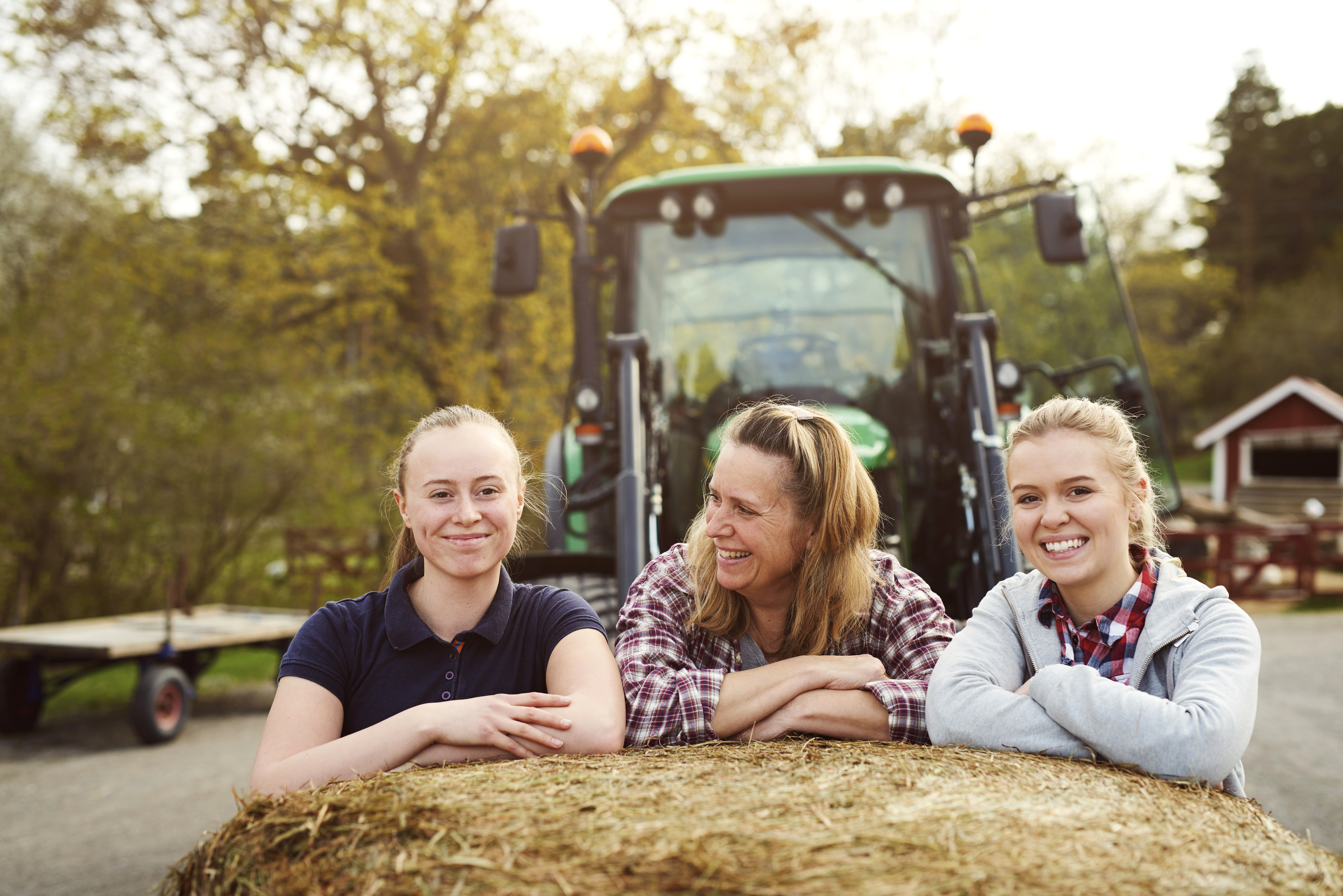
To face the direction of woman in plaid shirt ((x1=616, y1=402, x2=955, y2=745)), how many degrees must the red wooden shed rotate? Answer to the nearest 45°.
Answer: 0° — it already faces them

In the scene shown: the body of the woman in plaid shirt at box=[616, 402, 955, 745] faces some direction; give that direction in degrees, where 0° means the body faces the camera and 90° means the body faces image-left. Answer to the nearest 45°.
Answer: approximately 0°

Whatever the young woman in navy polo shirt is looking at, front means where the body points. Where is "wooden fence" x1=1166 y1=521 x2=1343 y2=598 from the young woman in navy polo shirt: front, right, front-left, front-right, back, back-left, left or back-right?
back-left

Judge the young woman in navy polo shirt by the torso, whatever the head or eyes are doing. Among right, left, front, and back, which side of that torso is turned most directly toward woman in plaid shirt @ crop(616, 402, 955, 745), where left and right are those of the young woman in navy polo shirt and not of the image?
left

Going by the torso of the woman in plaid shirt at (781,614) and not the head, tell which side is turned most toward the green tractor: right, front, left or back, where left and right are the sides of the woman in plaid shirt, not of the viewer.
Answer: back

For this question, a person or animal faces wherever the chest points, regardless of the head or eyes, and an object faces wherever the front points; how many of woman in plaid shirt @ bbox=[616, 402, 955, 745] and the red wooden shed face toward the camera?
2
